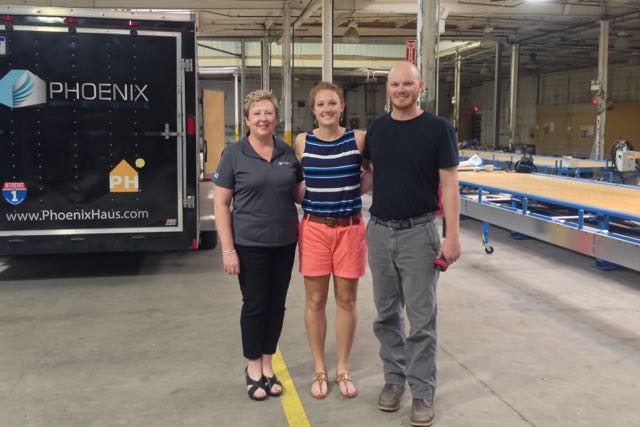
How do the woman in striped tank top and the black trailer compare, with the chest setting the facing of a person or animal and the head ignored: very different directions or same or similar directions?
very different directions

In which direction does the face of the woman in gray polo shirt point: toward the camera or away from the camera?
toward the camera

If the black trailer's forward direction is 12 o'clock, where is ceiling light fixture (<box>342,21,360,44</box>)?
The ceiling light fixture is roughly at 1 o'clock from the black trailer.

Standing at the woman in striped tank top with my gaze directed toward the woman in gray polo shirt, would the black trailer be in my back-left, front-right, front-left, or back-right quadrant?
front-right

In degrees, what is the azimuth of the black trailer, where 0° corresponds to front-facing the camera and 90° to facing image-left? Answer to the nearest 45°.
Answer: approximately 180°

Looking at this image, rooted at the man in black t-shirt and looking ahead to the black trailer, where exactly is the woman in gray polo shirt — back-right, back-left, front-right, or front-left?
front-left

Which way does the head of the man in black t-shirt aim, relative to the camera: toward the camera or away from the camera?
toward the camera

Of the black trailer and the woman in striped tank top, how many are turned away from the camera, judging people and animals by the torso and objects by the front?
1

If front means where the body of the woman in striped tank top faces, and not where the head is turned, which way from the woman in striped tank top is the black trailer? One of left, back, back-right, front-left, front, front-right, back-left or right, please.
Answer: back-right

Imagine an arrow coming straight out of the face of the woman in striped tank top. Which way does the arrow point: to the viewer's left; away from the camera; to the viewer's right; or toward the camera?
toward the camera

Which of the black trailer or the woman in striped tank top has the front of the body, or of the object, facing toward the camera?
the woman in striped tank top

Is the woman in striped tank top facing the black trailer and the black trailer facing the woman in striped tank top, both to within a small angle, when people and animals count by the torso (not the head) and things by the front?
no

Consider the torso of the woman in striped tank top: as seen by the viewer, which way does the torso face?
toward the camera

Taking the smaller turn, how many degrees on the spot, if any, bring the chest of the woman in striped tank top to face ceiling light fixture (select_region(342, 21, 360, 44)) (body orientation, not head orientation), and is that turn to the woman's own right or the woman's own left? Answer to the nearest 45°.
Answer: approximately 180°
